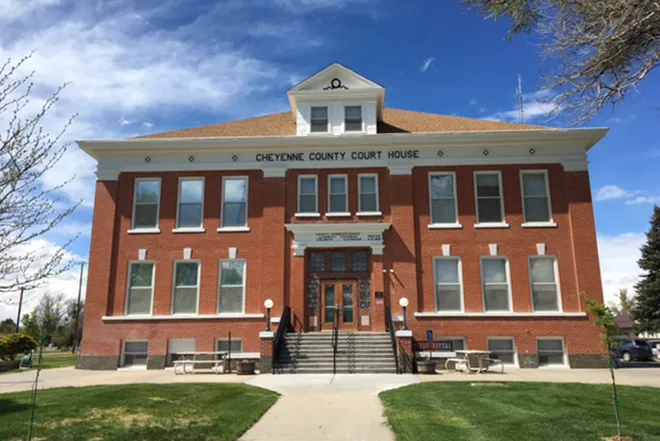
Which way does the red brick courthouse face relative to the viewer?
toward the camera

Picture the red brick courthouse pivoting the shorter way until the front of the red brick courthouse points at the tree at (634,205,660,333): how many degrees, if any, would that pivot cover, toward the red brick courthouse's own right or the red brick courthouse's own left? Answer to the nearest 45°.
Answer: approximately 135° to the red brick courthouse's own left

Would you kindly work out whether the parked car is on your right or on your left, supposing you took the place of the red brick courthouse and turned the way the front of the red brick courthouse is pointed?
on your left

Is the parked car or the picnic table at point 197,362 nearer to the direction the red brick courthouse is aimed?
the picnic table

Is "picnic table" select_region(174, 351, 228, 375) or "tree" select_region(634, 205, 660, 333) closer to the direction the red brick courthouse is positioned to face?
the picnic table

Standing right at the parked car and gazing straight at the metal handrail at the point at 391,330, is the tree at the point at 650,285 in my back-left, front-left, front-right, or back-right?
back-right

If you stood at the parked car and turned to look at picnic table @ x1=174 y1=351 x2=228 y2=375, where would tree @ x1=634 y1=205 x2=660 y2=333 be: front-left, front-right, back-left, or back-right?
back-right
